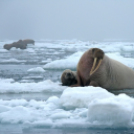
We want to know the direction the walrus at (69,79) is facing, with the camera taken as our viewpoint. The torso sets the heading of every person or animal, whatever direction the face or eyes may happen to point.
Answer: facing the viewer

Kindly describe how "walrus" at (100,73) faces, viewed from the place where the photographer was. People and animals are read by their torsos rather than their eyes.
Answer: facing the viewer and to the left of the viewer
